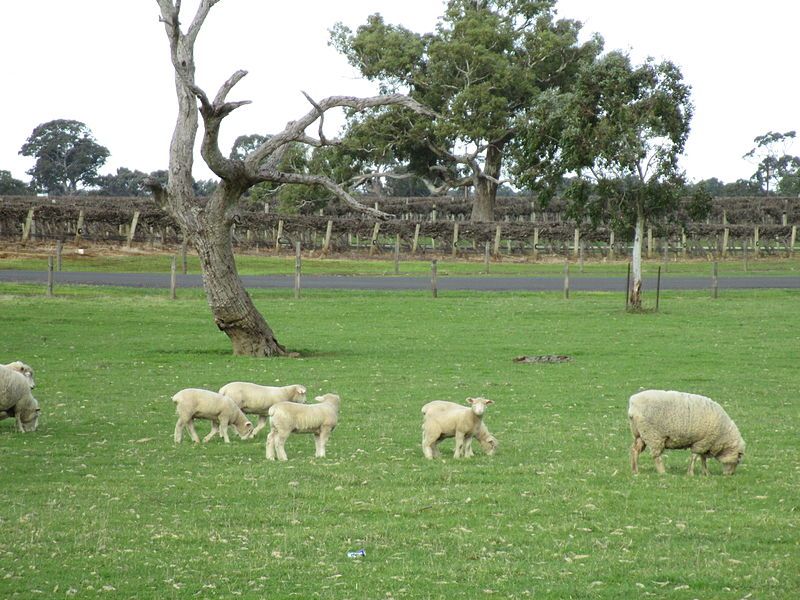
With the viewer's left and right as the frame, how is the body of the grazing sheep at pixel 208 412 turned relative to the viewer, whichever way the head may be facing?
facing to the right of the viewer

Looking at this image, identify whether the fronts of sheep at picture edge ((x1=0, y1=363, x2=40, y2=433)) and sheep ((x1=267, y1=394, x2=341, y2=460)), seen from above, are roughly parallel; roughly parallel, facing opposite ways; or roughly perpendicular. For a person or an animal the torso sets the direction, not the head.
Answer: roughly parallel

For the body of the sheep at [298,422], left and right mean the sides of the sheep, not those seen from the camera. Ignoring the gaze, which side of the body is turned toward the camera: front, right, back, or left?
right

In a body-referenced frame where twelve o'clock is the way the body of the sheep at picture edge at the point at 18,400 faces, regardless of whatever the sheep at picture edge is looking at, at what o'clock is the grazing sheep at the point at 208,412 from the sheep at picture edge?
The grazing sheep is roughly at 1 o'clock from the sheep at picture edge.

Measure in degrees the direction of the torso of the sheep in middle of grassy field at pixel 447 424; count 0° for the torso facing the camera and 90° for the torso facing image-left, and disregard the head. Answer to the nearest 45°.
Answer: approximately 270°

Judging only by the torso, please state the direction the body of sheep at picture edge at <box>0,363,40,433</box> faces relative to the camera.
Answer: to the viewer's right

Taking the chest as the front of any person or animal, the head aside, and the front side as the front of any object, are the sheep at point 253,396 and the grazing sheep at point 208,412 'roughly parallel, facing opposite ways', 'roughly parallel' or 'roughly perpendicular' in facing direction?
roughly parallel

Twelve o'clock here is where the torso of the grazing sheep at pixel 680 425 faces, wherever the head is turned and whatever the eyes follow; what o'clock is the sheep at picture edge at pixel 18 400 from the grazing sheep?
The sheep at picture edge is roughly at 6 o'clock from the grazing sheep.

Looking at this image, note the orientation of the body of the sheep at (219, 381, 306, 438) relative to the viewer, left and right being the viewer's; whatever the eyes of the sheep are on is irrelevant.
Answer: facing to the right of the viewer

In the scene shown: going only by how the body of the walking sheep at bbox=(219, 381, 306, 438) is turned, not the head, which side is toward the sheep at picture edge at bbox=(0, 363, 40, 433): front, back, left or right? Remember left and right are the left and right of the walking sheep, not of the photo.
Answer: back

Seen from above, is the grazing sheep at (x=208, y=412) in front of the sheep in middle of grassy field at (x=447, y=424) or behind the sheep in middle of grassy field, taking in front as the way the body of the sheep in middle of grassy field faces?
behind

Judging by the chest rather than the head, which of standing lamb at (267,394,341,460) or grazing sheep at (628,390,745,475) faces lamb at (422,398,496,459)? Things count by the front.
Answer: standing lamb at (267,394,341,460)

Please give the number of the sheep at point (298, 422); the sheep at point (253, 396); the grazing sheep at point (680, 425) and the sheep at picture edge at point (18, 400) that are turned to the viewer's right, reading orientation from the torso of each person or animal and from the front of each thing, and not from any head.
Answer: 4

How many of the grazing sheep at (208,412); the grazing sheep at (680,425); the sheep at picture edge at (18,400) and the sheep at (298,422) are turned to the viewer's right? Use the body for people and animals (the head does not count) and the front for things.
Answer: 4

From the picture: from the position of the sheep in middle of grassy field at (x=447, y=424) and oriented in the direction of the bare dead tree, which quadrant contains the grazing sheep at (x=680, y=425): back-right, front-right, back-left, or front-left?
back-right

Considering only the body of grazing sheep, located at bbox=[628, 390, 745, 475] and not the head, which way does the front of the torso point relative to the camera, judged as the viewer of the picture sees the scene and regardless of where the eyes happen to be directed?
to the viewer's right

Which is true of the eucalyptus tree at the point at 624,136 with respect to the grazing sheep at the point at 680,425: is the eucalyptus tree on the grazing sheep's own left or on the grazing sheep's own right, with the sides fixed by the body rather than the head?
on the grazing sheep's own left
